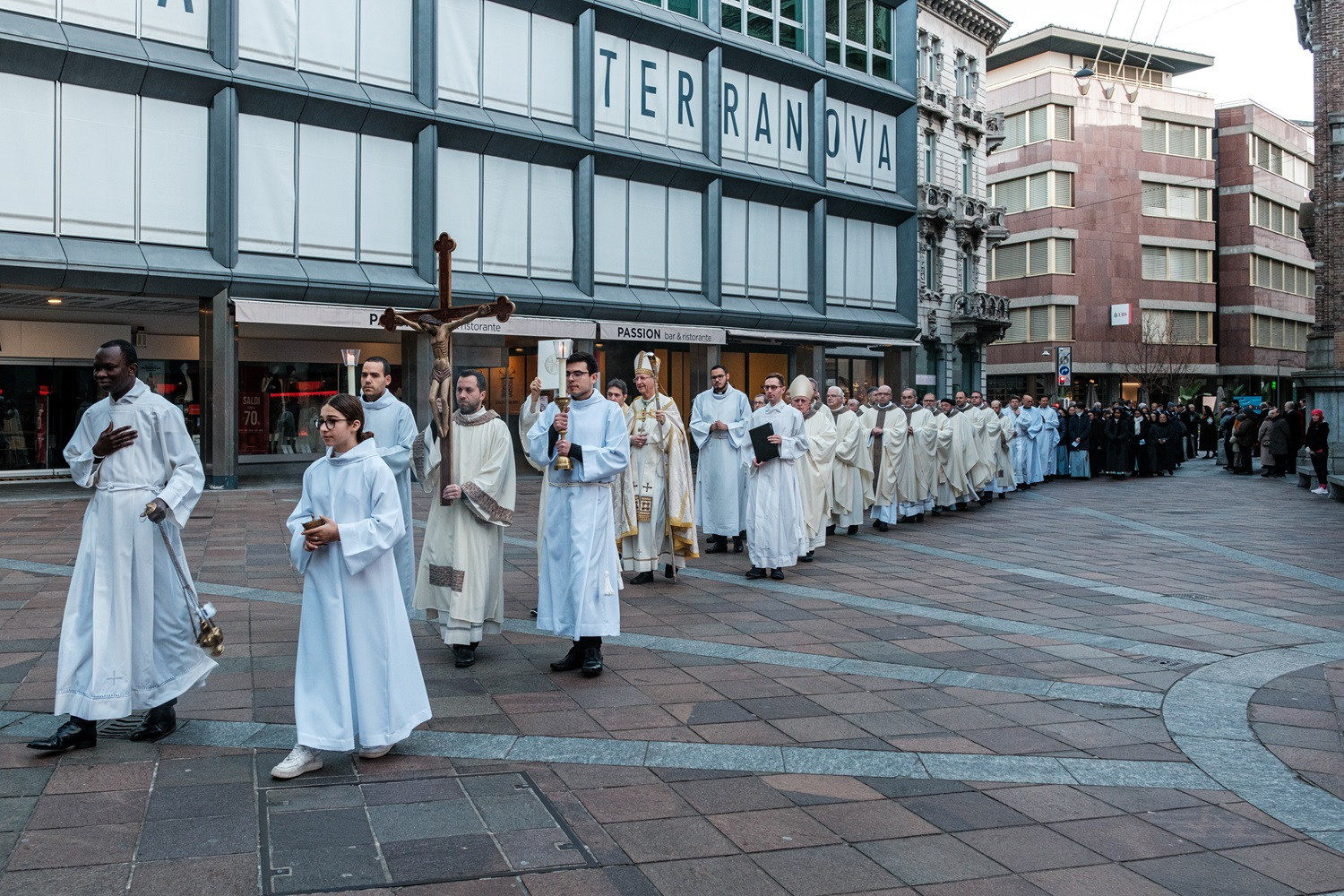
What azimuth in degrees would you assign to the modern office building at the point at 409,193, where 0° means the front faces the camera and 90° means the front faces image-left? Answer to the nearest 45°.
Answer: approximately 315°

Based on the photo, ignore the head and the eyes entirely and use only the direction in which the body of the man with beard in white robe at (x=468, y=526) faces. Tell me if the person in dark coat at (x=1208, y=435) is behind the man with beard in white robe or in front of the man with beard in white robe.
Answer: behind

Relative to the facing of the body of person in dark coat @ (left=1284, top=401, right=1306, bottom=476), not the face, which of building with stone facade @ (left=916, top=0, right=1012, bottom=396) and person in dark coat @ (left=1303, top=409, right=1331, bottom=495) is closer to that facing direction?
the building with stone facade

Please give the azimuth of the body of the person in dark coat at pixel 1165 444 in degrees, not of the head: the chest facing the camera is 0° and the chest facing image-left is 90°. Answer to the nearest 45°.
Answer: approximately 0°

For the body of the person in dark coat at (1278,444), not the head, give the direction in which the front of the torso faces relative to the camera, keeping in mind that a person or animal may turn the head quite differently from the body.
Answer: to the viewer's left

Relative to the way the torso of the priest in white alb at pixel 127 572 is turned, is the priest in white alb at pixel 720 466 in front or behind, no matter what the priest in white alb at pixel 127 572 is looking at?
behind

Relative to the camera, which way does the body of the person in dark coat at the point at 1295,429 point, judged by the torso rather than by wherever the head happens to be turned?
to the viewer's left

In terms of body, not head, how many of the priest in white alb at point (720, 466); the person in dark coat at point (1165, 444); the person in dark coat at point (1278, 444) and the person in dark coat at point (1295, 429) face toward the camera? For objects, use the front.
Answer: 2

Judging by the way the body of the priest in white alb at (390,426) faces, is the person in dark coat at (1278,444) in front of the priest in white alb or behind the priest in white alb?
behind

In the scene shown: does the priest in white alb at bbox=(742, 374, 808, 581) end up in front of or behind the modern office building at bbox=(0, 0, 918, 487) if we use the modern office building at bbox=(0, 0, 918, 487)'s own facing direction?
in front

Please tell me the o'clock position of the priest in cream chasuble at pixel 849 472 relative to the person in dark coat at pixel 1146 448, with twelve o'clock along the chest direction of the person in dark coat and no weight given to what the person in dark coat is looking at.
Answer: The priest in cream chasuble is roughly at 11 o'clock from the person in dark coat.

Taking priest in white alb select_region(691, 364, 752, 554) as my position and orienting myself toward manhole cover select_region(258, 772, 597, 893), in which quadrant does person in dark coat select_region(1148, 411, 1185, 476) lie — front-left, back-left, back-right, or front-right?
back-left
